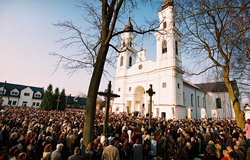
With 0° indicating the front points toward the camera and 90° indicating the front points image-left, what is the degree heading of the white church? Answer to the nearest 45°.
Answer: approximately 45°
